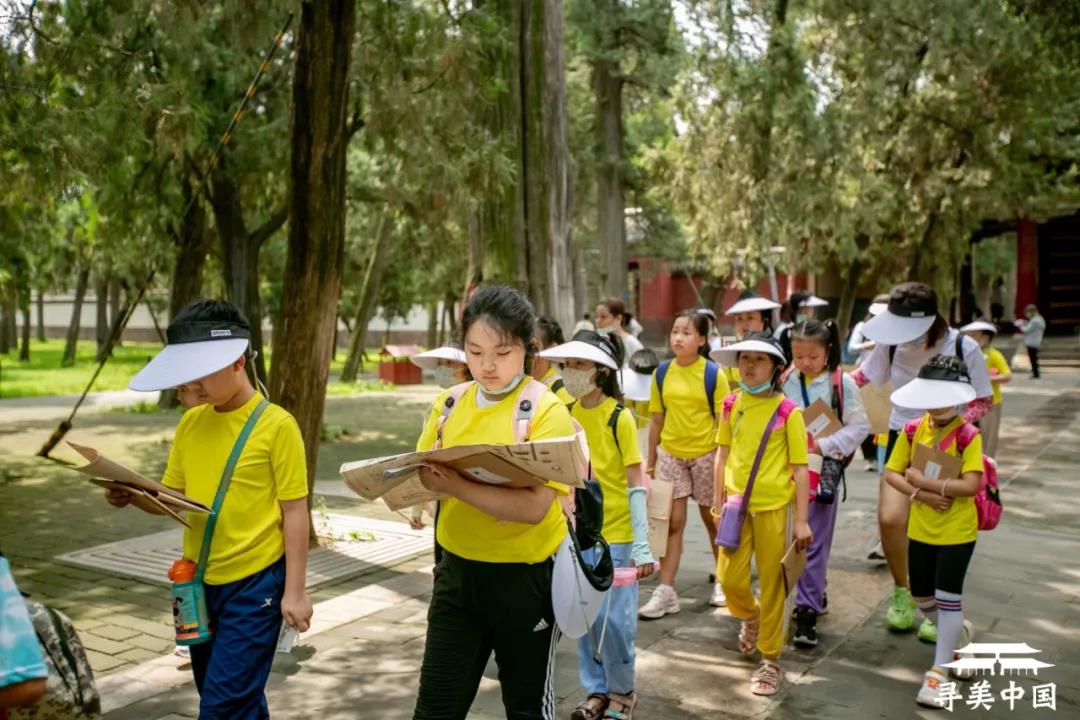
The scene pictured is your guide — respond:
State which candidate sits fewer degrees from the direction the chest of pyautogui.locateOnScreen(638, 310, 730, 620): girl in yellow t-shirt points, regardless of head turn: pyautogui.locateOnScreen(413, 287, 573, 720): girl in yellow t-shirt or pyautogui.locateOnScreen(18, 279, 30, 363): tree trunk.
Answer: the girl in yellow t-shirt

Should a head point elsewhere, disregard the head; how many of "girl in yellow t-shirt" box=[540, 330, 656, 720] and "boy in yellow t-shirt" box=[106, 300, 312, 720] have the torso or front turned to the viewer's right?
0

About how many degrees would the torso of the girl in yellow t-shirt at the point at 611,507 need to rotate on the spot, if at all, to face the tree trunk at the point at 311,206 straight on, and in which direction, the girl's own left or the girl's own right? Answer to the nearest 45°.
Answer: approximately 90° to the girl's own right

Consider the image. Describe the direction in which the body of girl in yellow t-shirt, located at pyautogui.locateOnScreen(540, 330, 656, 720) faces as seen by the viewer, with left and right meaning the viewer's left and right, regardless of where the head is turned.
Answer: facing the viewer and to the left of the viewer

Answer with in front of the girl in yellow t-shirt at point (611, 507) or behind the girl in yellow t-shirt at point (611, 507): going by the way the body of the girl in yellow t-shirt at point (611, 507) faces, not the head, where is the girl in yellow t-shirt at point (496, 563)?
in front

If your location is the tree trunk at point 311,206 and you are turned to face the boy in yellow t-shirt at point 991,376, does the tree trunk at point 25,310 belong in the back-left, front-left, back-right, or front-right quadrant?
back-left

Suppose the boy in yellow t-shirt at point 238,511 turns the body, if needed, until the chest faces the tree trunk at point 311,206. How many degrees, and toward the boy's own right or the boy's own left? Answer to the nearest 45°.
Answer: approximately 135° to the boy's own right

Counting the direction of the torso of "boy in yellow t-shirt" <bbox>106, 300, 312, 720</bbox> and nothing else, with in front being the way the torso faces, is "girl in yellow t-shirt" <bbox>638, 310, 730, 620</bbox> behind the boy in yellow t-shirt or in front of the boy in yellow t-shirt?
behind

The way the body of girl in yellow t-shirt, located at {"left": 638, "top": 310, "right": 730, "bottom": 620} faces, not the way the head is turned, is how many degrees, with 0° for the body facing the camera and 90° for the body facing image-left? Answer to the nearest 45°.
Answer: approximately 45°

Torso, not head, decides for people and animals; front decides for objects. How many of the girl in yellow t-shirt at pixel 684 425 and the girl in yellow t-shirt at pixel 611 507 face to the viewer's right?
0
